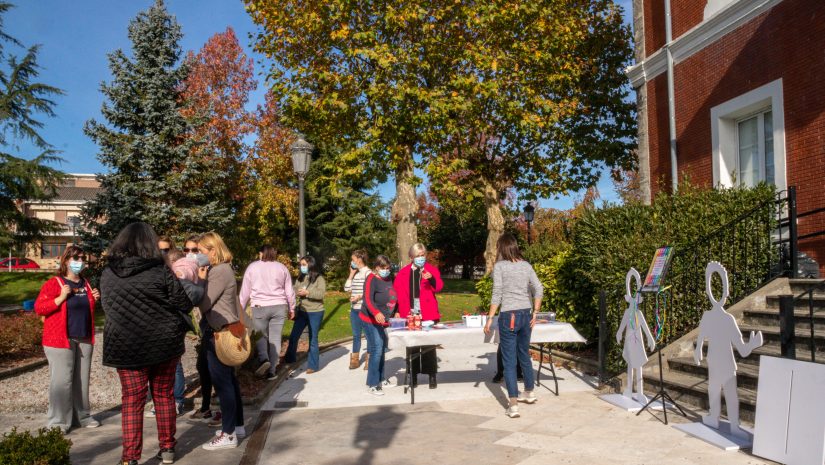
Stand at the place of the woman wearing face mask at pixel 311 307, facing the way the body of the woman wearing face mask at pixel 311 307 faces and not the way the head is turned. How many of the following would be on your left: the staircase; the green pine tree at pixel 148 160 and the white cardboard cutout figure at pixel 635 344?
2

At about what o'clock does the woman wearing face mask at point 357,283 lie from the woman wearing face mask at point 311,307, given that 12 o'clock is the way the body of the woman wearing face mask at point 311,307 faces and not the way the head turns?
the woman wearing face mask at point 357,283 is roughly at 8 o'clock from the woman wearing face mask at point 311,307.

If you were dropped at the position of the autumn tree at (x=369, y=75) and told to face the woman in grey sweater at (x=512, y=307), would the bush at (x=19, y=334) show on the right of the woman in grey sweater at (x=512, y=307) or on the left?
right

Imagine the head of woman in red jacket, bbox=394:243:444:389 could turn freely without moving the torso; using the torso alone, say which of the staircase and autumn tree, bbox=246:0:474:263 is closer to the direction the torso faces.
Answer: the staircase

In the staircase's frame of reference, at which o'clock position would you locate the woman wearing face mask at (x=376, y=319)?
The woman wearing face mask is roughly at 1 o'clock from the staircase.

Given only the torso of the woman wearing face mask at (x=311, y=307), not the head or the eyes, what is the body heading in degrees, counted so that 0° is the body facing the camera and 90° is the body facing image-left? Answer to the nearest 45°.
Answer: approximately 45°

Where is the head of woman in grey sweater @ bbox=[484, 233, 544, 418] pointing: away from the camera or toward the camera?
away from the camera

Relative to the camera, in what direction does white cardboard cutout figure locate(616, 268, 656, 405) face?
facing the viewer and to the left of the viewer

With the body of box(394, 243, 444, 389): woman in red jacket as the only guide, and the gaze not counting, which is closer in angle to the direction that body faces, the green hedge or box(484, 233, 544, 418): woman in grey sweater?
the woman in grey sweater

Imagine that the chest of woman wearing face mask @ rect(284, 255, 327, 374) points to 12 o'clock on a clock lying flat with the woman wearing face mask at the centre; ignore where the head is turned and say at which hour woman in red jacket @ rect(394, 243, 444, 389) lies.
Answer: The woman in red jacket is roughly at 9 o'clock from the woman wearing face mask.

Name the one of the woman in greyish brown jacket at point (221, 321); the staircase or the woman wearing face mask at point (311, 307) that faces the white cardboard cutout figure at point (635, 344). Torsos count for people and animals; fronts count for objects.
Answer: the staircase

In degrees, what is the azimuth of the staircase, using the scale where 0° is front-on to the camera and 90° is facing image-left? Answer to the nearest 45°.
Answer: approximately 45°

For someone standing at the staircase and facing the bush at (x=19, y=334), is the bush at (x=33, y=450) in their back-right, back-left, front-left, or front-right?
front-left

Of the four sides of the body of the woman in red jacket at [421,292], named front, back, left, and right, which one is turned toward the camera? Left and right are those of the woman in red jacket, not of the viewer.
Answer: front
